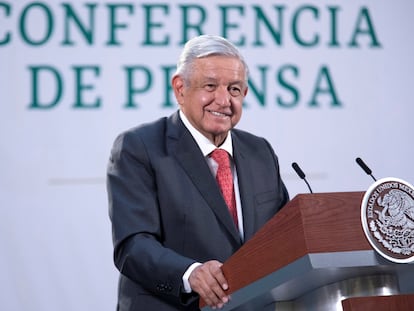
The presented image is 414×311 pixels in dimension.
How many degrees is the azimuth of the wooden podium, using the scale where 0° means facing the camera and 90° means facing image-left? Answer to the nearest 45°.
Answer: approximately 315°
